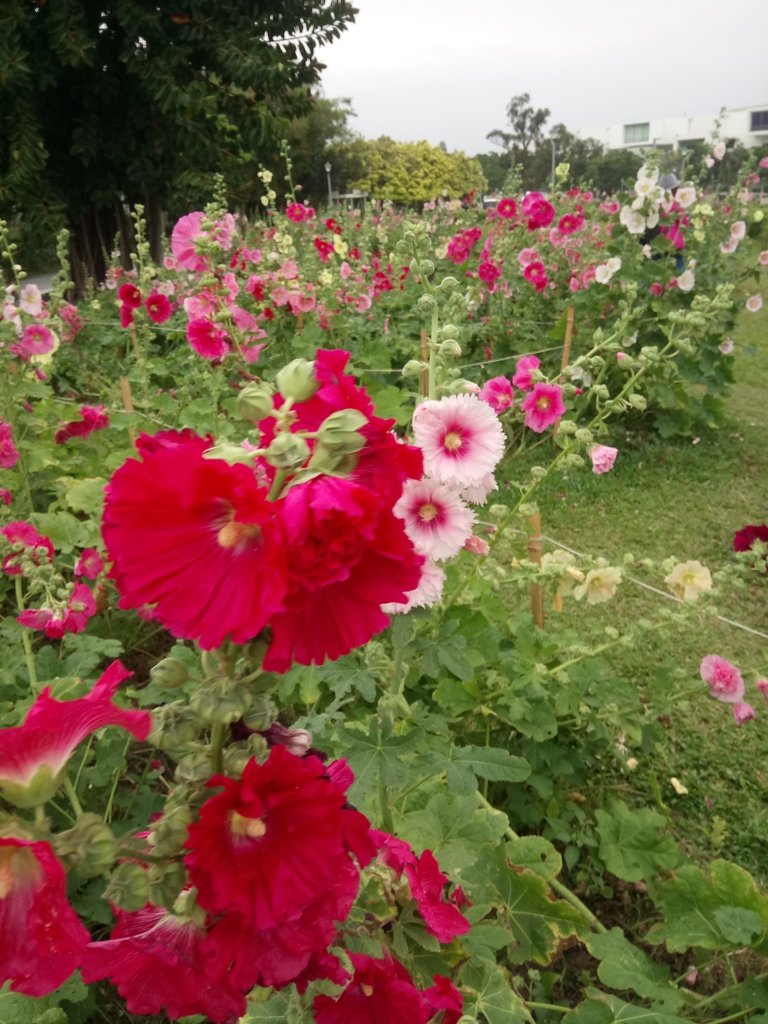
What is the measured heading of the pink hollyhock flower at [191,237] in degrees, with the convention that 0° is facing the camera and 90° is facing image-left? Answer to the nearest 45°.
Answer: approximately 0°

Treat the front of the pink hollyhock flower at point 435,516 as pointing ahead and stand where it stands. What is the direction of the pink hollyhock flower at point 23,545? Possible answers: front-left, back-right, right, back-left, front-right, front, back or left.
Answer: back-right

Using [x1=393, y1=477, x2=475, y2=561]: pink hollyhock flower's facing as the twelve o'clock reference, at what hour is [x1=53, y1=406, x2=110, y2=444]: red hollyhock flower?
The red hollyhock flower is roughly at 5 o'clock from the pink hollyhock flower.

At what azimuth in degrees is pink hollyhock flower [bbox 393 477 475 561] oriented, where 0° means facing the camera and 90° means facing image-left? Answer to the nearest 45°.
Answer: approximately 0°

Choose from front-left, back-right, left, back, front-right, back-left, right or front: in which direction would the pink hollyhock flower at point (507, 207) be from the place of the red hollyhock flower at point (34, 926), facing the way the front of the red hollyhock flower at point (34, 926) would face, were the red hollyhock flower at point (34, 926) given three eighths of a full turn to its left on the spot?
front

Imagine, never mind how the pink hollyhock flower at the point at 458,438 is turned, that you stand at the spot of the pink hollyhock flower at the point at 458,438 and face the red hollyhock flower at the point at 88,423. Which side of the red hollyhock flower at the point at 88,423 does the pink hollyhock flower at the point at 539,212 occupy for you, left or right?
right

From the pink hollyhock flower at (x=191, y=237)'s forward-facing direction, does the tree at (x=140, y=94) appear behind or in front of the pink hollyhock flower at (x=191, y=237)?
behind

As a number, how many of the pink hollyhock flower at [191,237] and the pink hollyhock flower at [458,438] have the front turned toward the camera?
2
